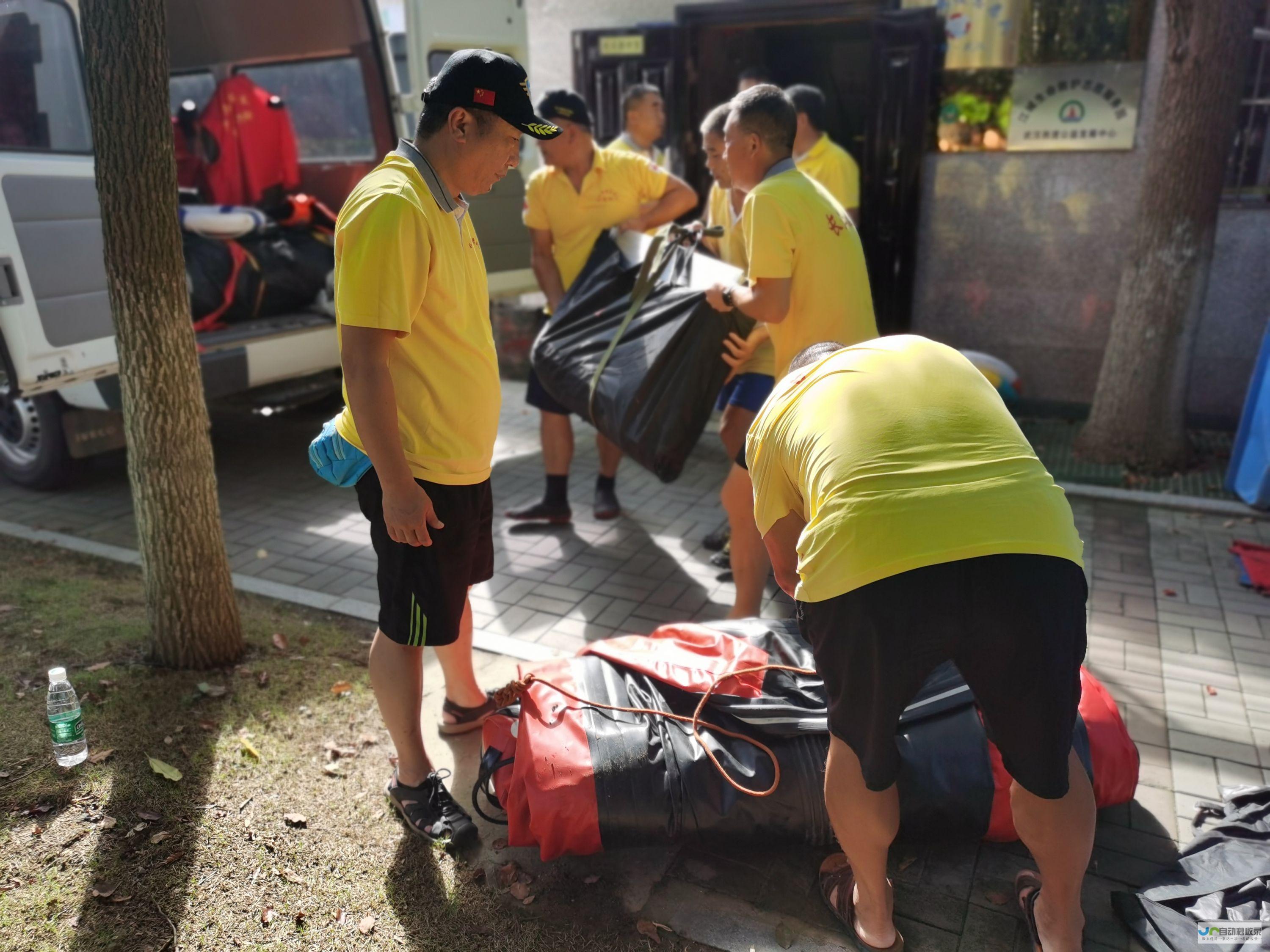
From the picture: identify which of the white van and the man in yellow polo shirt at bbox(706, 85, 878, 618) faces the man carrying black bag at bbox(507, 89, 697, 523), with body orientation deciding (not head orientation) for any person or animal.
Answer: the man in yellow polo shirt

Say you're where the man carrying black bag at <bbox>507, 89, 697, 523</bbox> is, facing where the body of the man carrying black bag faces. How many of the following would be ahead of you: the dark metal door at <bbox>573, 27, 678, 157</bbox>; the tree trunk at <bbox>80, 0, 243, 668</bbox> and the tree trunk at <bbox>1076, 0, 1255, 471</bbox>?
1

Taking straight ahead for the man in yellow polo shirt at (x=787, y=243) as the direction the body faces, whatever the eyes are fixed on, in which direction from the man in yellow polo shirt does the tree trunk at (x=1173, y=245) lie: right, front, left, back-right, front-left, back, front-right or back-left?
right

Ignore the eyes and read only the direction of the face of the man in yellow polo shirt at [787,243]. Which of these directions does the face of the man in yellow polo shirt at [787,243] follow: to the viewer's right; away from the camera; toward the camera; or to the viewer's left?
to the viewer's left

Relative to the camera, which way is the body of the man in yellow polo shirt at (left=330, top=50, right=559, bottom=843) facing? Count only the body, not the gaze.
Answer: to the viewer's right

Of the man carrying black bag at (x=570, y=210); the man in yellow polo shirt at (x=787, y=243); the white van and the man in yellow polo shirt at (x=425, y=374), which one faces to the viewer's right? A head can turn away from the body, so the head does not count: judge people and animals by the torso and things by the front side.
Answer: the man in yellow polo shirt at (x=425, y=374)

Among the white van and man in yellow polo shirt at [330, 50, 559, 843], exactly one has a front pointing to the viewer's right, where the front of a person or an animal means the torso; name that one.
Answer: the man in yellow polo shirt

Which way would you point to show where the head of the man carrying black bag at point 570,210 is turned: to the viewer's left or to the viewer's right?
to the viewer's left

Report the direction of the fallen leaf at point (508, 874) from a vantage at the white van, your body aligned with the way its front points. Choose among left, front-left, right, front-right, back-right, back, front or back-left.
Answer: back-left

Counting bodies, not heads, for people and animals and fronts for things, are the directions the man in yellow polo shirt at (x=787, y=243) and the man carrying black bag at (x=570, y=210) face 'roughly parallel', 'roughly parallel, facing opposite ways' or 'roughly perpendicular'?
roughly perpendicular

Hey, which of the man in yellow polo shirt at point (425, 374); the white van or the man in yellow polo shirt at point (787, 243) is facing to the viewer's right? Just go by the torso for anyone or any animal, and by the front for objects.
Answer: the man in yellow polo shirt at point (425, 374)

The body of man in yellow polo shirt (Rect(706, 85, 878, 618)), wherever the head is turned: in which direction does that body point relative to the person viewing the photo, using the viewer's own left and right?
facing away from the viewer and to the left of the viewer

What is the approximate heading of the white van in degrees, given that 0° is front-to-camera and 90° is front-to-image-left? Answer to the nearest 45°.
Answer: approximately 135°

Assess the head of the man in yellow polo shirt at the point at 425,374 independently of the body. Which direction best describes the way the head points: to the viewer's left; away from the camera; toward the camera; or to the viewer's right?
to the viewer's right

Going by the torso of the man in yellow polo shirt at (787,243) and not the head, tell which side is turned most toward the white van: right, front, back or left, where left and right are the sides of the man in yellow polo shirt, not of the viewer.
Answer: front

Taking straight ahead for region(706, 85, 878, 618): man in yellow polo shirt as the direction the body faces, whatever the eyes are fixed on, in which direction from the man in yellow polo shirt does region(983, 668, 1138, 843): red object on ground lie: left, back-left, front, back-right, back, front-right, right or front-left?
back

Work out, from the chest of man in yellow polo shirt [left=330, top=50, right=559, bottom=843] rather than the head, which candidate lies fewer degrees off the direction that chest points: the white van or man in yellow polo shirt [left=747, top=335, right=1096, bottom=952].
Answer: the man in yellow polo shirt
